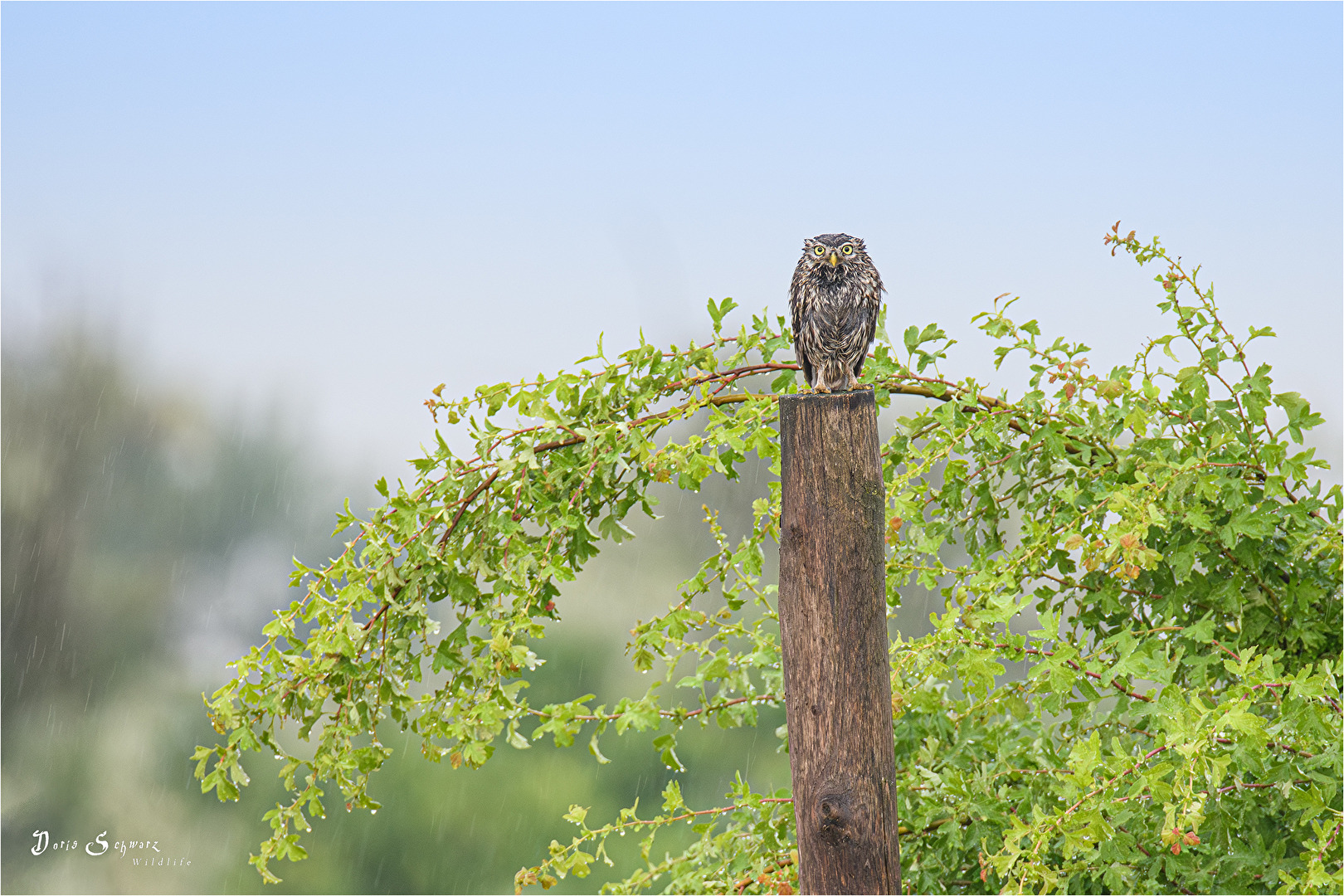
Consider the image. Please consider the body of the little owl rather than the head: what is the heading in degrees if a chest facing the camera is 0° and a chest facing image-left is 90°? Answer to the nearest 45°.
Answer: approximately 0°
